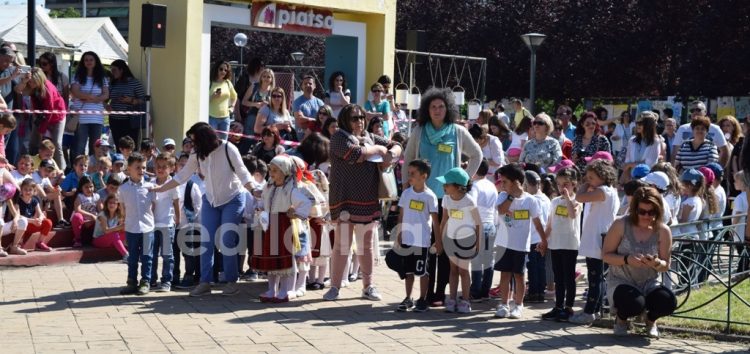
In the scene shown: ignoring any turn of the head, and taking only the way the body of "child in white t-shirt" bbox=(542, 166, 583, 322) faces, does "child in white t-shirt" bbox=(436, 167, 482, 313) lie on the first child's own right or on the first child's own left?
on the first child's own right

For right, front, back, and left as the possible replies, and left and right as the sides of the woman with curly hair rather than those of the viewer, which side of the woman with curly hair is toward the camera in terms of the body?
front

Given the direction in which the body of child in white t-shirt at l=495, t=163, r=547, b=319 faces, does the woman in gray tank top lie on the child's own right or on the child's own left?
on the child's own left

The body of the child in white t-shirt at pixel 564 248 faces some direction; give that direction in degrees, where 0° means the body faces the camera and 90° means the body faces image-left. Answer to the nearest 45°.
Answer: approximately 45°

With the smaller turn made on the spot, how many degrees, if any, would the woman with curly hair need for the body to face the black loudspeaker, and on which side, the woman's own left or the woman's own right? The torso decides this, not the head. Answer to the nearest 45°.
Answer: approximately 135° to the woman's own right

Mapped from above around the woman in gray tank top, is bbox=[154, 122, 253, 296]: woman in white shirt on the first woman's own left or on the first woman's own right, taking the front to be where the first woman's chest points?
on the first woman's own right

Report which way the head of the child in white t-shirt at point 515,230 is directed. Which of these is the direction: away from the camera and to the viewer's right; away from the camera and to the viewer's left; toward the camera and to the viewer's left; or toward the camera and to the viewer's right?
toward the camera and to the viewer's left

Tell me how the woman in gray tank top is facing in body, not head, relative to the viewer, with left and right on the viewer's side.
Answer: facing the viewer

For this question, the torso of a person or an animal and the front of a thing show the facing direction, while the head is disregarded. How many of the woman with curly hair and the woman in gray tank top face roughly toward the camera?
2

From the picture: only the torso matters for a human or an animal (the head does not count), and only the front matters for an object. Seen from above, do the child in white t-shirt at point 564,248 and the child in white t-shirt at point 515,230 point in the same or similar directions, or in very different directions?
same or similar directions

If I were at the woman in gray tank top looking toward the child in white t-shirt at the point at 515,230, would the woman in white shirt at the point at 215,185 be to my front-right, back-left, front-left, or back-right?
front-left

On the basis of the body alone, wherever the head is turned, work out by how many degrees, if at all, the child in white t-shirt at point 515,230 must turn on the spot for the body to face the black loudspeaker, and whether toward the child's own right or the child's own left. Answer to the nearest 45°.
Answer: approximately 90° to the child's own right

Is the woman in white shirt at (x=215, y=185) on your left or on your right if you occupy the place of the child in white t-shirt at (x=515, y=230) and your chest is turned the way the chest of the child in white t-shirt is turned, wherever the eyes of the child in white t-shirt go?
on your right
